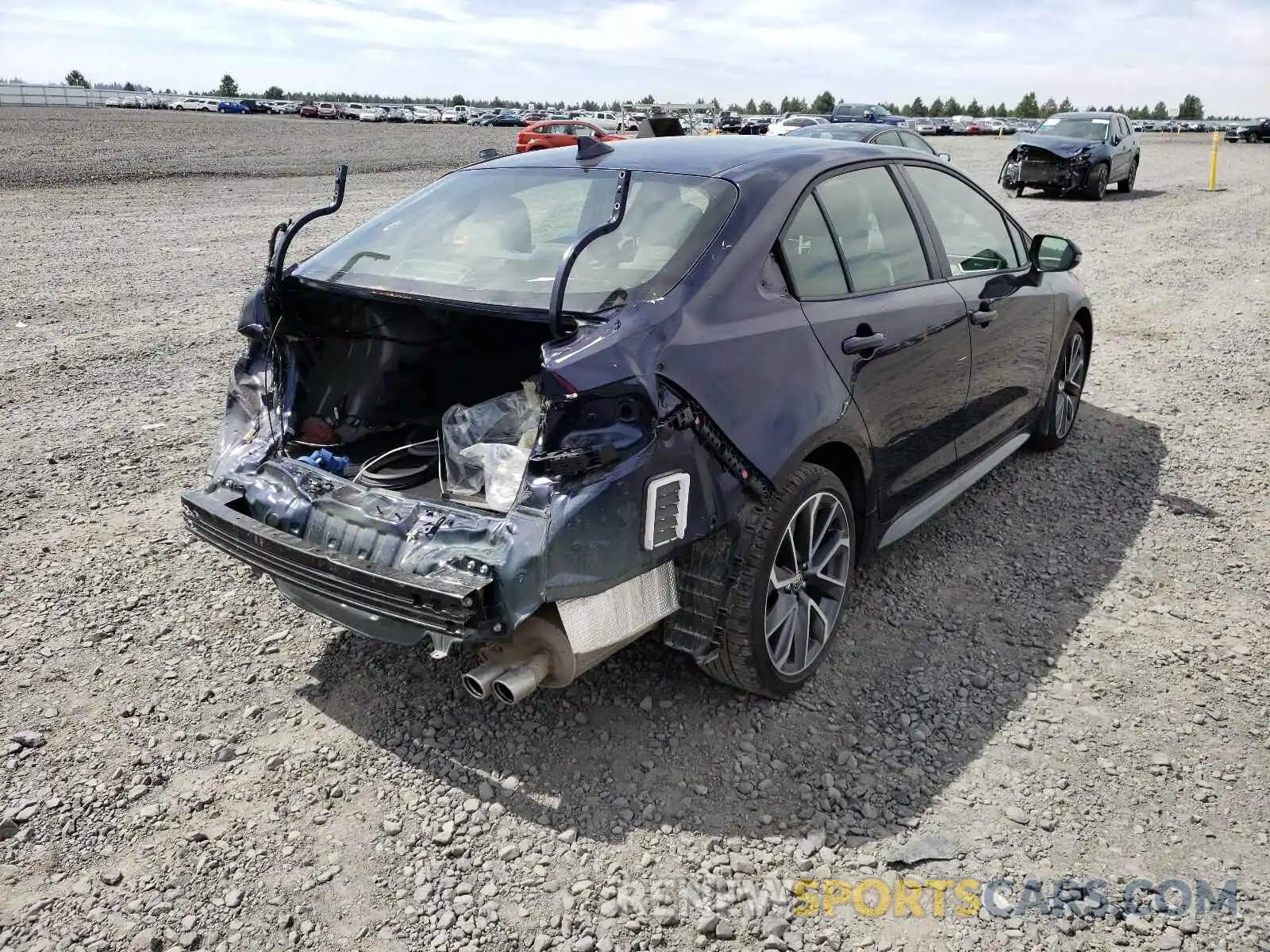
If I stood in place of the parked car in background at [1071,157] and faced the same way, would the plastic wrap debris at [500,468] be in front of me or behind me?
in front

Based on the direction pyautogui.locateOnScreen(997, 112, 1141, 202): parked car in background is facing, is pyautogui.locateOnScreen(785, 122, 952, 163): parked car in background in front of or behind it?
in front

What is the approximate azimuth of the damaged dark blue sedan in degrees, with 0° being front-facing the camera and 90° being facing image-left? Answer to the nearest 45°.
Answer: approximately 225°

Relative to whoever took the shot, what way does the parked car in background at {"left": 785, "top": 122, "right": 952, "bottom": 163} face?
facing away from the viewer and to the right of the viewer

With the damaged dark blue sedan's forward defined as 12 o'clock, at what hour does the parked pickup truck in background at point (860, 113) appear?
The parked pickup truck in background is roughly at 11 o'clock from the damaged dark blue sedan.

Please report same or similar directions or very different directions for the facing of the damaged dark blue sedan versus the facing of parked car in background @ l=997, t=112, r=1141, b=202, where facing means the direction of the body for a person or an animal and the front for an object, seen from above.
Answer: very different directions

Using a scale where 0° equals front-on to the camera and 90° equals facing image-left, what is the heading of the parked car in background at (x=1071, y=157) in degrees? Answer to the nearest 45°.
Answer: approximately 45°
